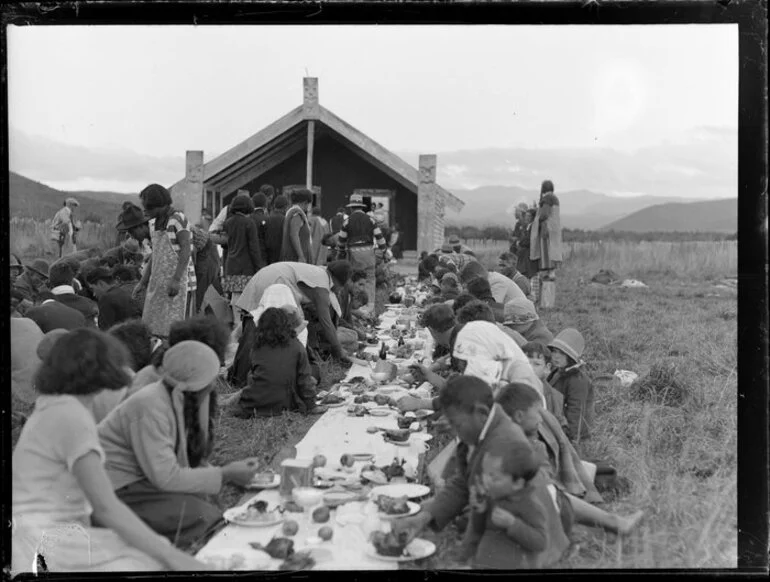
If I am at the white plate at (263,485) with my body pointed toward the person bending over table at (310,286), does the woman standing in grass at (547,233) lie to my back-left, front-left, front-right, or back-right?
front-right

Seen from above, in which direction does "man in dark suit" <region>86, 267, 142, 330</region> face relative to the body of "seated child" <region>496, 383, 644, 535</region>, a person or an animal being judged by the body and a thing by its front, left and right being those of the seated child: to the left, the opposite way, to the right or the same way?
the opposite way

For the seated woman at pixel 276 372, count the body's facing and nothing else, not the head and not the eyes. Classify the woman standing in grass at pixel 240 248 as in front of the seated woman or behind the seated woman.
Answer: in front

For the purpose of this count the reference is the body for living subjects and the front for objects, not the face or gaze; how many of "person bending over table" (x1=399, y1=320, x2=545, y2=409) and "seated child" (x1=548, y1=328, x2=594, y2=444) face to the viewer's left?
2

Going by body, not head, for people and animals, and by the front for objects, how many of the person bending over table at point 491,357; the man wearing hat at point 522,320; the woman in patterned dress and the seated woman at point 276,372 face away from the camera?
1

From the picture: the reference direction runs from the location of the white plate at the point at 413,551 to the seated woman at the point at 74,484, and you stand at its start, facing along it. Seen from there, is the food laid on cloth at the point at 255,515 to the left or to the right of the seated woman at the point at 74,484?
right

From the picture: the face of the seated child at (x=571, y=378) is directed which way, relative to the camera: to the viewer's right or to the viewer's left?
to the viewer's left

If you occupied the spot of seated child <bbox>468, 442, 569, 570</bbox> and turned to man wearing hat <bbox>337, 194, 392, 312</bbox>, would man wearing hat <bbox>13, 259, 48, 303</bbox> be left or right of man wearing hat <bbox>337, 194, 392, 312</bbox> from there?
left

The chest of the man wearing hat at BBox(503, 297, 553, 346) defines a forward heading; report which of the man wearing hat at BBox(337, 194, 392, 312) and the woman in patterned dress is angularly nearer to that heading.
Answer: the woman in patterned dress

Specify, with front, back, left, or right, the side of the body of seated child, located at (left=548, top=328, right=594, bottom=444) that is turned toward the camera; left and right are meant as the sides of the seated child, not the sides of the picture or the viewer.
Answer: left

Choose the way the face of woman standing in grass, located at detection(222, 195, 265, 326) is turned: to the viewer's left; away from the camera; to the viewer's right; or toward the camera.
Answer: away from the camera

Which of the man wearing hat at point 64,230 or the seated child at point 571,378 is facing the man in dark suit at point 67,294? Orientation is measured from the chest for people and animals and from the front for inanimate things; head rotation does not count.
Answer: the seated child

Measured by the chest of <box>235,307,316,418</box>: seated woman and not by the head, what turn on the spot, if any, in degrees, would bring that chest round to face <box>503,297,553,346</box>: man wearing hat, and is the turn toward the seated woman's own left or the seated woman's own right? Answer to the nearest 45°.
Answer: approximately 90° to the seated woman's own right

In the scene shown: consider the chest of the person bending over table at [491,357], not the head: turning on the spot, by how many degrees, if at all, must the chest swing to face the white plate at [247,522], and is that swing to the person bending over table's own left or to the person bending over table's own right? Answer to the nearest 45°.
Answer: approximately 45° to the person bending over table's own left

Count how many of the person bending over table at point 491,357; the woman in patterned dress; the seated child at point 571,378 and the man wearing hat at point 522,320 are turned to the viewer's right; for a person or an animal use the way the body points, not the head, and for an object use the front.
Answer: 0

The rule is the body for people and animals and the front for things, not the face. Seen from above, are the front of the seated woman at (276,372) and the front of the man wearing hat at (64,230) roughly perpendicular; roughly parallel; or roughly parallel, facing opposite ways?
roughly perpendicular

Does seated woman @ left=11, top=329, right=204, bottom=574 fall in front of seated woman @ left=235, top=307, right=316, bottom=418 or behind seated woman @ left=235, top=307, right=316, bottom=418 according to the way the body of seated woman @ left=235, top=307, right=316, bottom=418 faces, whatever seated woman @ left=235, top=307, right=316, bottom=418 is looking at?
behind
